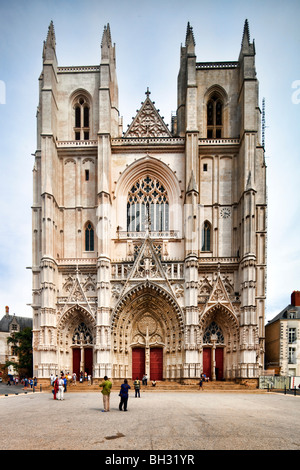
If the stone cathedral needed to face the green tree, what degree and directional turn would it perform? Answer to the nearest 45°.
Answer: approximately 135° to its right

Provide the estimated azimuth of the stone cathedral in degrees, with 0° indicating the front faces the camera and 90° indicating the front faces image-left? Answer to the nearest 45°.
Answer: approximately 0°
